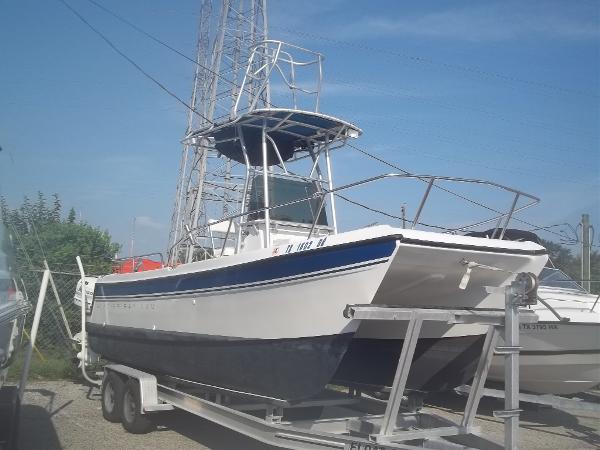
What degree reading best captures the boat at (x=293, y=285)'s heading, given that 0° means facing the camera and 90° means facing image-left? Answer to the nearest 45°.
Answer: approximately 315°

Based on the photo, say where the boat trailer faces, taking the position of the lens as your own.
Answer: facing the viewer and to the right of the viewer

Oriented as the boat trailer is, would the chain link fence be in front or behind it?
behind

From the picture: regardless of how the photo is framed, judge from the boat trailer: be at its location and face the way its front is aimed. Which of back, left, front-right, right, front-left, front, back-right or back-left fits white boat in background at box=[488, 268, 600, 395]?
left

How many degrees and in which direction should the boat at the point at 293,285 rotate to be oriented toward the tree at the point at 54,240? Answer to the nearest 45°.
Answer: approximately 180°

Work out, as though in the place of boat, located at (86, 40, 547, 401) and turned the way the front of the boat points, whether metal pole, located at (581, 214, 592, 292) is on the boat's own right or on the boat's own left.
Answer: on the boat's own left
